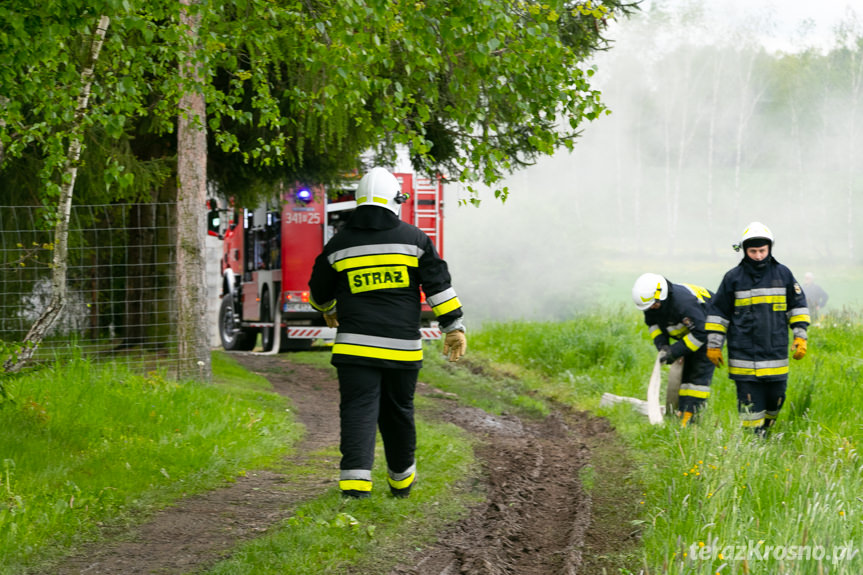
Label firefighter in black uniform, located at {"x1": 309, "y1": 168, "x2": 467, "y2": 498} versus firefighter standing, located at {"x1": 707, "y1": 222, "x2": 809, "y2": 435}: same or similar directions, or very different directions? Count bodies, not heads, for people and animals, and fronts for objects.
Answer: very different directions

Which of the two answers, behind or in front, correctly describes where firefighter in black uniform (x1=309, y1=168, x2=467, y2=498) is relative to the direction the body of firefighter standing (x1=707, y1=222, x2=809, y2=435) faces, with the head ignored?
in front

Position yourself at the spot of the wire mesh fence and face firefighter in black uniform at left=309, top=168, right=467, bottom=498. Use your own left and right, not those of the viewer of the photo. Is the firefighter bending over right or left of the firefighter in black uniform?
left

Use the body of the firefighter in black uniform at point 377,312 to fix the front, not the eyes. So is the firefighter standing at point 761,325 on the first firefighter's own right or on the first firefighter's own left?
on the first firefighter's own right

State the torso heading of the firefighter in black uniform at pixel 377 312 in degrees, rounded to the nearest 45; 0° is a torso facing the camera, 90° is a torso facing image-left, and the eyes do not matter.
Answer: approximately 180°

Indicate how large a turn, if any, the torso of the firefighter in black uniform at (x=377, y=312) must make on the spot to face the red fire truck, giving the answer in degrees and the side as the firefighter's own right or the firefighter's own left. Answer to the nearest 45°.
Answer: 0° — they already face it

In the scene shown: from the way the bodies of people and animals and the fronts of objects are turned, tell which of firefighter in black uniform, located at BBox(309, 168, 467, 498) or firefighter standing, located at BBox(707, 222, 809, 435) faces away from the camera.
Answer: the firefighter in black uniform

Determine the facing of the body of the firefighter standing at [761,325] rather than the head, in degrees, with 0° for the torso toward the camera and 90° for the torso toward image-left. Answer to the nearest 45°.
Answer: approximately 0°

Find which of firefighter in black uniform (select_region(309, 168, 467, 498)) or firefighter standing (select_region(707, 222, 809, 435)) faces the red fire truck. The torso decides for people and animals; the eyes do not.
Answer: the firefighter in black uniform

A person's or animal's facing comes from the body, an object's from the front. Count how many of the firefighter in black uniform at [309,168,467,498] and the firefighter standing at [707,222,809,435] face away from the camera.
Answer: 1
